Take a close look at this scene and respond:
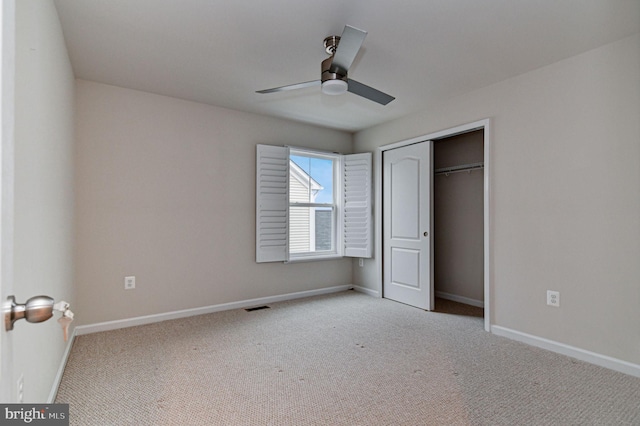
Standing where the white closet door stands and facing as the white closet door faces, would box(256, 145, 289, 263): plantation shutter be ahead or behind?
ahead

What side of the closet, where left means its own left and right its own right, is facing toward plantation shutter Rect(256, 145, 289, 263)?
front

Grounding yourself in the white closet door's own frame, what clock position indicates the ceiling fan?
The ceiling fan is roughly at 11 o'clock from the white closet door.

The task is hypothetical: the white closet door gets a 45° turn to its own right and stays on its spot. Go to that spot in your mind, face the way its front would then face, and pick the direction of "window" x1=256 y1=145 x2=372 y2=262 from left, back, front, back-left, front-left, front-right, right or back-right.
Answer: front

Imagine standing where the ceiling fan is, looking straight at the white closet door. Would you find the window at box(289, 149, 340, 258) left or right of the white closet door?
left

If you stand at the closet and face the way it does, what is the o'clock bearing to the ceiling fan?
The ceiling fan is roughly at 11 o'clock from the closet.

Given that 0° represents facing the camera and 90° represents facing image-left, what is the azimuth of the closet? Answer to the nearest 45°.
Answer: approximately 45°

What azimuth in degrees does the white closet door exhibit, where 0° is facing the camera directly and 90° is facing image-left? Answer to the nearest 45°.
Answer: approximately 45°
